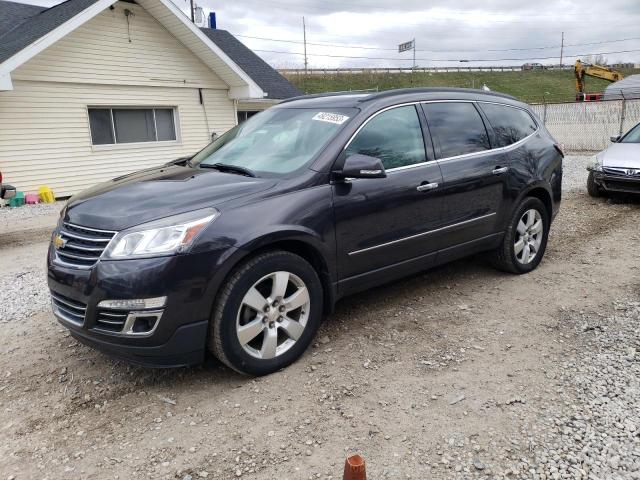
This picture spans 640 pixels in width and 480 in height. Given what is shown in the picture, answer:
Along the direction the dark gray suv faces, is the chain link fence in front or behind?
behind

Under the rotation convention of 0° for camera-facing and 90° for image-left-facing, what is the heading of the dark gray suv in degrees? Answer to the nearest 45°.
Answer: approximately 45°

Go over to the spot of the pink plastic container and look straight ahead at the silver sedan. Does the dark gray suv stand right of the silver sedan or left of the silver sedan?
right

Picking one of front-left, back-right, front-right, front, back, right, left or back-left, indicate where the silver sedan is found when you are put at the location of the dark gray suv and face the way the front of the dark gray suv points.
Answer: back

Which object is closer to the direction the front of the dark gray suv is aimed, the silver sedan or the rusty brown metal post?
the rusty brown metal post

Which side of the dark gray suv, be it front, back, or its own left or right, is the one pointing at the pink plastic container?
right
